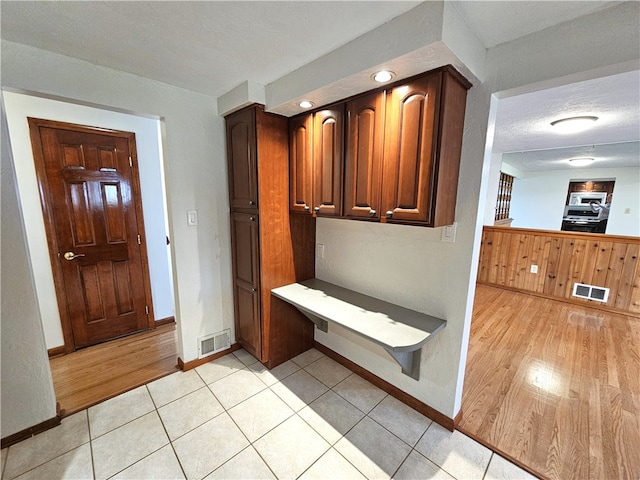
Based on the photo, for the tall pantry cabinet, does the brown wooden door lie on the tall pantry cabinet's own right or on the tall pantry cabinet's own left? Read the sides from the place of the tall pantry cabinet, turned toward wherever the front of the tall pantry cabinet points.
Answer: on the tall pantry cabinet's own right

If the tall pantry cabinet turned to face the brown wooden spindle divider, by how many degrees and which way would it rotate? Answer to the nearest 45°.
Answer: approximately 180°

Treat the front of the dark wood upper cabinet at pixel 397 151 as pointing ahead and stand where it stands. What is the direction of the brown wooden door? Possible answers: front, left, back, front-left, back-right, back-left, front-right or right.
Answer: front-right

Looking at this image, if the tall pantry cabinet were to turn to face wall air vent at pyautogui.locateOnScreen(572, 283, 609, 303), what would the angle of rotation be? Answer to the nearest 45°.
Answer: approximately 135° to its left

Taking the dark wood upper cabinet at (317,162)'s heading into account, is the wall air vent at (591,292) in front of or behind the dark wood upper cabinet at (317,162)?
behind

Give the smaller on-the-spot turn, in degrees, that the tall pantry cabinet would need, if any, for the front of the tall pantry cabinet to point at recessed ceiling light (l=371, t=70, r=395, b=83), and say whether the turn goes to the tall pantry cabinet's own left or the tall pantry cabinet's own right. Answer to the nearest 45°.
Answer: approximately 90° to the tall pantry cabinet's own left
